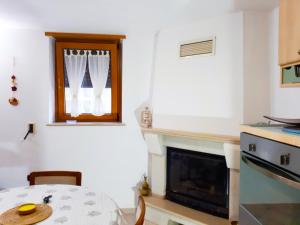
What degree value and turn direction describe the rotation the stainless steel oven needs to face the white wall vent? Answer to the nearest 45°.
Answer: approximately 90° to its right

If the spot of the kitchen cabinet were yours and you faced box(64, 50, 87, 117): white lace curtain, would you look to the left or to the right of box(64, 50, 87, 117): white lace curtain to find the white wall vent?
right

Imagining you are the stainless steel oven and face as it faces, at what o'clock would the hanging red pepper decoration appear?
The hanging red pepper decoration is roughly at 2 o'clock from the stainless steel oven.

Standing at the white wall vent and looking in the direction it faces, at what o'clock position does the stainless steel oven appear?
The stainless steel oven is roughly at 10 o'clock from the white wall vent.

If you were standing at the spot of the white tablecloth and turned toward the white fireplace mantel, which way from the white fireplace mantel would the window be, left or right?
left

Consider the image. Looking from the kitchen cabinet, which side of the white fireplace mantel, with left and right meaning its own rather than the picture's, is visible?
left

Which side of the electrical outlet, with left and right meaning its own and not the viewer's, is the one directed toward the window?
left

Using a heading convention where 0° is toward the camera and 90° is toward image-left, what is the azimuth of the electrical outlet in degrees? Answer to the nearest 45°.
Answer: approximately 0°

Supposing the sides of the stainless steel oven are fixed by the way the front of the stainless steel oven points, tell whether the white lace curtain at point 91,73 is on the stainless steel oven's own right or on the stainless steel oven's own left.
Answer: on the stainless steel oven's own right

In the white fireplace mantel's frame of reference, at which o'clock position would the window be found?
The window is roughly at 2 o'clock from the white fireplace mantel.

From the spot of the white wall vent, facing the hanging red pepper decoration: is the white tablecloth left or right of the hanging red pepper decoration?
left

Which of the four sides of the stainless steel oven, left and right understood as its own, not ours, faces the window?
right

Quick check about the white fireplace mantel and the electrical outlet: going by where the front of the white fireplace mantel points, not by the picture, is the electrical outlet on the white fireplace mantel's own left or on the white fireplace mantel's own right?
on the white fireplace mantel's own right
